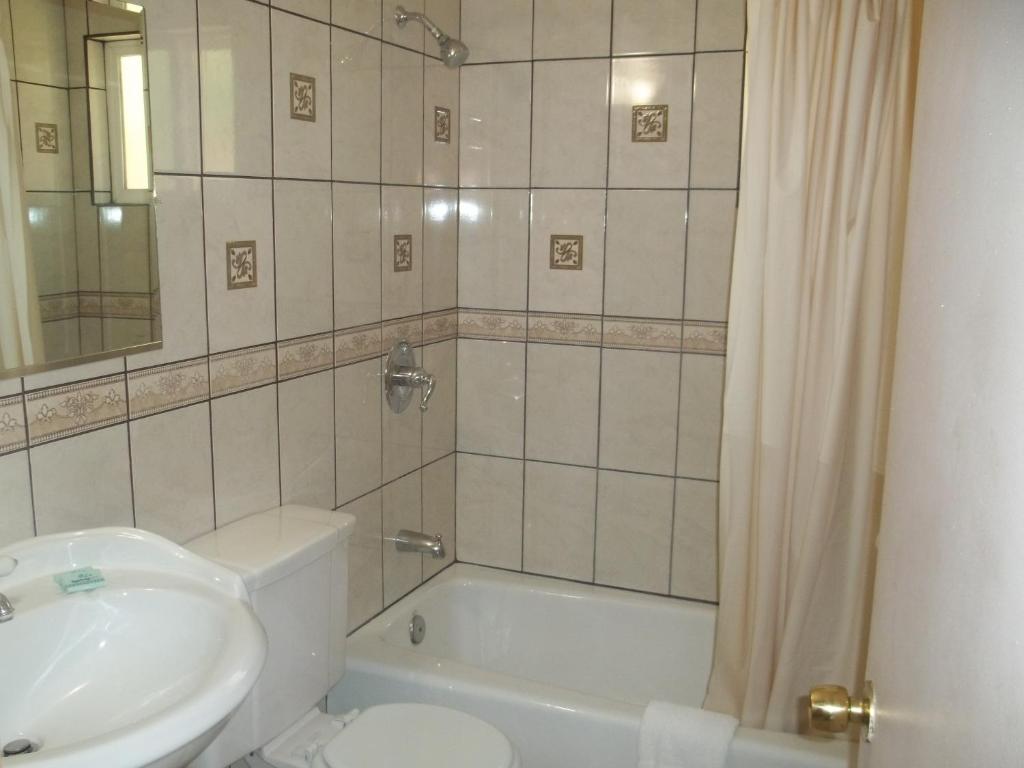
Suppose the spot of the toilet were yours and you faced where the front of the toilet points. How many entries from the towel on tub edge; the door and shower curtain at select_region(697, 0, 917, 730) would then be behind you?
0

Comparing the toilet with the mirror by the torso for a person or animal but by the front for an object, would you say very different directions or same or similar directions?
same or similar directions

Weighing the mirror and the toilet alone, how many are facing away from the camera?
0

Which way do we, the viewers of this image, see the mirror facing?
facing the viewer and to the right of the viewer

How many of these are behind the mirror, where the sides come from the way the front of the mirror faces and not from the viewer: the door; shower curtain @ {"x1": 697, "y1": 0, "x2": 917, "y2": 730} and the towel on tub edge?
0

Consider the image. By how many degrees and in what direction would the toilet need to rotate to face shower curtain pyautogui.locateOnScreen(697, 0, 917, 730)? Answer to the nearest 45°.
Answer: approximately 45° to its left

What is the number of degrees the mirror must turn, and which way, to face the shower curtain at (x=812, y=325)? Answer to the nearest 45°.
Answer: approximately 45° to its left

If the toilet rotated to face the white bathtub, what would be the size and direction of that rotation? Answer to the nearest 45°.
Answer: approximately 90° to its left

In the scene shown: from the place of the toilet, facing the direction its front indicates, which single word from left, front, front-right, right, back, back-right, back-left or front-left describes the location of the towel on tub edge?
front-left

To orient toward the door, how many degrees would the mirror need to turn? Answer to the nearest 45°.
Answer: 0° — it already faces it
